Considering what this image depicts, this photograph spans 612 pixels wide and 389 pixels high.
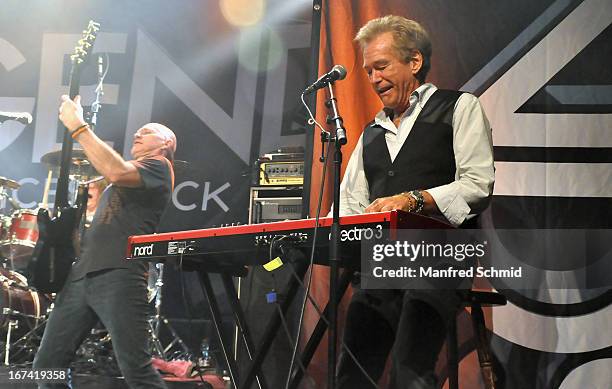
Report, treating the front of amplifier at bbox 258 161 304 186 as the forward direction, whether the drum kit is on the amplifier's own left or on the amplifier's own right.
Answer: on the amplifier's own right

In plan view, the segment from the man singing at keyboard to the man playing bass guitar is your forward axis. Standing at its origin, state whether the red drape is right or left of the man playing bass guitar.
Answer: right

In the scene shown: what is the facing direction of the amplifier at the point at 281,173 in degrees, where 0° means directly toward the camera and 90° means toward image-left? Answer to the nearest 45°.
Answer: approximately 0°

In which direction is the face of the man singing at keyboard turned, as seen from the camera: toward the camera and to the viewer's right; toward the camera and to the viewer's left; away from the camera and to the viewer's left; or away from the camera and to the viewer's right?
toward the camera and to the viewer's left

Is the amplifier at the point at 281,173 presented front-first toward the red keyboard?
yes

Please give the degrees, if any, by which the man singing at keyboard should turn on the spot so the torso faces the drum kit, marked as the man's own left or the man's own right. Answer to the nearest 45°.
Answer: approximately 90° to the man's own right

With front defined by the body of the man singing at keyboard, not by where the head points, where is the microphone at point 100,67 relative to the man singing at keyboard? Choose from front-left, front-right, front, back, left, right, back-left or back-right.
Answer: right

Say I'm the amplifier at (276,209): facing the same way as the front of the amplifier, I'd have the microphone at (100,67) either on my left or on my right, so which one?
on my right

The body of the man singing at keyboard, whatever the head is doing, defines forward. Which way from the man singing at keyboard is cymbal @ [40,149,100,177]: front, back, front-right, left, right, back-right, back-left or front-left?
right

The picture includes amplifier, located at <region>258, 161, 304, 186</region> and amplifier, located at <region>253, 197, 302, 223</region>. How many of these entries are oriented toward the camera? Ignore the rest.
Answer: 2
